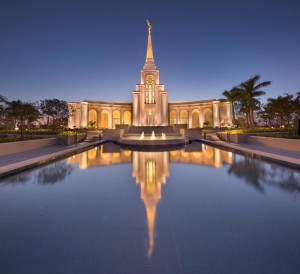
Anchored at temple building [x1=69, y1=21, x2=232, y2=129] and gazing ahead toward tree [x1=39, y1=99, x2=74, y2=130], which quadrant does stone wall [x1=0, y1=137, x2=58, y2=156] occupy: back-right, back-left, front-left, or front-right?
front-left

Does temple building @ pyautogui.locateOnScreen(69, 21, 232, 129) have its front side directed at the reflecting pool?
yes

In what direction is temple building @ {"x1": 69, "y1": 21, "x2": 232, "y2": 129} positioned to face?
toward the camera

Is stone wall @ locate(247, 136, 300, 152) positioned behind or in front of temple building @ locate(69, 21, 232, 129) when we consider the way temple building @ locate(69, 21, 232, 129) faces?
in front

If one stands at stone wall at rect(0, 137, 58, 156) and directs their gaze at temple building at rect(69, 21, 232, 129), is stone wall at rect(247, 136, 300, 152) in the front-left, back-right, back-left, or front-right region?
front-right

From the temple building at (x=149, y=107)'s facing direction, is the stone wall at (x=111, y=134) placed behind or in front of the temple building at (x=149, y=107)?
in front

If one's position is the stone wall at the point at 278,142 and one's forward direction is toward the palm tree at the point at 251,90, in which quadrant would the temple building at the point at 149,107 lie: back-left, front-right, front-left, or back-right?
front-left

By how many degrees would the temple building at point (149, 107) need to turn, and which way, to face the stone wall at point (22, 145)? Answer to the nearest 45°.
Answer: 0° — it already faces it

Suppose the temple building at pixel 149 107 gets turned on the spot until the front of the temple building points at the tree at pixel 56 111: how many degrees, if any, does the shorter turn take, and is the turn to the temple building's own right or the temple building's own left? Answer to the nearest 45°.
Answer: approximately 45° to the temple building's own right
